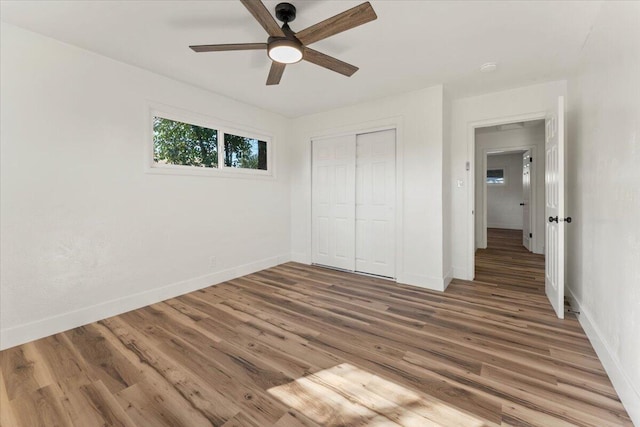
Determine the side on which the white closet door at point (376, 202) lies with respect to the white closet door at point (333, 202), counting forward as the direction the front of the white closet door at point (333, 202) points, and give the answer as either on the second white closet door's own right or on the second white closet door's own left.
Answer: on the second white closet door's own left

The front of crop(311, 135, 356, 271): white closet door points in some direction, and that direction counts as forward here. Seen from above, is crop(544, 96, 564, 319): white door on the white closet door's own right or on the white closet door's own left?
on the white closet door's own left

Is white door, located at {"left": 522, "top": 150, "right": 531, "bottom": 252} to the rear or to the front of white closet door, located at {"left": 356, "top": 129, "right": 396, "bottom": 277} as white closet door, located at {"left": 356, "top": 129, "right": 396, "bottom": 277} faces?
to the rear

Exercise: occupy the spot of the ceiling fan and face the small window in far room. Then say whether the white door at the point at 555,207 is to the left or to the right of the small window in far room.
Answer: right

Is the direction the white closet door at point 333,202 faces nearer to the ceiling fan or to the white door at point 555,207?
the ceiling fan

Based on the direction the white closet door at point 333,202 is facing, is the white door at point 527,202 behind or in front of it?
behind

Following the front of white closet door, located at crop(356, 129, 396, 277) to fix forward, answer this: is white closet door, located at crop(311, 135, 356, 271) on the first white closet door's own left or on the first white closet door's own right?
on the first white closet door's own right

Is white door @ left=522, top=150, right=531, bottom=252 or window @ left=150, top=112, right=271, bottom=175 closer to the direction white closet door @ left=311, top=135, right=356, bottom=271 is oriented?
the window

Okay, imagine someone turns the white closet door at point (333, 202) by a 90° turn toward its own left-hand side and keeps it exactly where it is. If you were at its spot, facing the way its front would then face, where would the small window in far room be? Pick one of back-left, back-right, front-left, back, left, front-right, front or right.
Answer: left

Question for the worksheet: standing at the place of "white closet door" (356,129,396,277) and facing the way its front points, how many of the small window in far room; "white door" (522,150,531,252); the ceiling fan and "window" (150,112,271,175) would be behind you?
2

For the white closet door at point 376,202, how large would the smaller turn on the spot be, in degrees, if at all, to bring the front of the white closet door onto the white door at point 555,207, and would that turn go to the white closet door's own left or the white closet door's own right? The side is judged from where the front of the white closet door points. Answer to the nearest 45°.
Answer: approximately 90° to the white closet door's own left

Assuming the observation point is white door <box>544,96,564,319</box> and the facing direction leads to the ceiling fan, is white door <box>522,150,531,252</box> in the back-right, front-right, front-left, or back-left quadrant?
back-right

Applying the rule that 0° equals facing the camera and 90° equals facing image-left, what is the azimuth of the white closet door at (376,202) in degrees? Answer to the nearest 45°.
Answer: approximately 45°

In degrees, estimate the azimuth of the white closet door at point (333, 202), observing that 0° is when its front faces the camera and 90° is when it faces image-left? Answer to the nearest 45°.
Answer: approximately 45°
